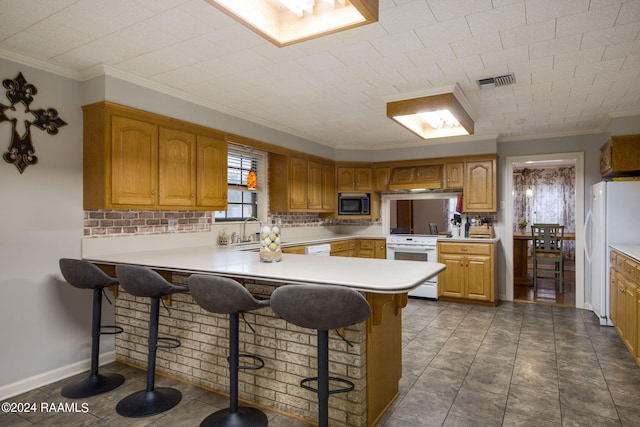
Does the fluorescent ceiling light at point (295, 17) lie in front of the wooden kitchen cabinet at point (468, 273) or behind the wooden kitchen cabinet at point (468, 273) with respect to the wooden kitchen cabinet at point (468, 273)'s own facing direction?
in front

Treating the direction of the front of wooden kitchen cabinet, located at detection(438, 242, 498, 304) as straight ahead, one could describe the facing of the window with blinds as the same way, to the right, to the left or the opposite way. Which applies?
to the left

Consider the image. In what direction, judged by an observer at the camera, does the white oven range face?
facing the viewer

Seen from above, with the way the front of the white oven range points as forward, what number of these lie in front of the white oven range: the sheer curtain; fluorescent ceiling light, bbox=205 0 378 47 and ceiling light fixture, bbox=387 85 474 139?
2

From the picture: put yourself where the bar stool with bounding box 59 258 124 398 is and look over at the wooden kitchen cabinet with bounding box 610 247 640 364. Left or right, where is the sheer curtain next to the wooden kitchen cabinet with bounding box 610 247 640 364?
left

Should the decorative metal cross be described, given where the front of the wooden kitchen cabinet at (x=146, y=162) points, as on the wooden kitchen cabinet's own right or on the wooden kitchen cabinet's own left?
on the wooden kitchen cabinet's own right

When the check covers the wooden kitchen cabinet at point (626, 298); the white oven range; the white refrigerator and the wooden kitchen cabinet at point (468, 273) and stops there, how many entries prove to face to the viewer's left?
2

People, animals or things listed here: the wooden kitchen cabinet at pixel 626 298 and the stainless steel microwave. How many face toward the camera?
1

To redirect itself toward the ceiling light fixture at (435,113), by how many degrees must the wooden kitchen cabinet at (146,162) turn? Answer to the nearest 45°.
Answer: approximately 45° to its left

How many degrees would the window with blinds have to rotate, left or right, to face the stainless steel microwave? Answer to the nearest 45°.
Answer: approximately 90° to its left

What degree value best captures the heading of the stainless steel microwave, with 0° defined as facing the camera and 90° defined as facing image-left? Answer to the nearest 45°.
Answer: approximately 0°

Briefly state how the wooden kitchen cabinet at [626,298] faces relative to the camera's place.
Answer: facing to the left of the viewer

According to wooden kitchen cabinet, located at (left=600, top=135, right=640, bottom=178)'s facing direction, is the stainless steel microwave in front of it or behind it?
in front

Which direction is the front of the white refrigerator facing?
to the viewer's left

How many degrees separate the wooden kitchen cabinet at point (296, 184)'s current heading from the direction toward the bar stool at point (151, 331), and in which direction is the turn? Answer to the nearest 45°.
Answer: approximately 45° to its right
